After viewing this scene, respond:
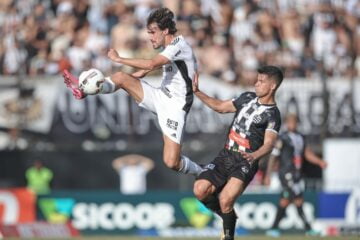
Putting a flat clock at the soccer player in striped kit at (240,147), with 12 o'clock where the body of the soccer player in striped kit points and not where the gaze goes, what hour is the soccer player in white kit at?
The soccer player in white kit is roughly at 2 o'clock from the soccer player in striped kit.

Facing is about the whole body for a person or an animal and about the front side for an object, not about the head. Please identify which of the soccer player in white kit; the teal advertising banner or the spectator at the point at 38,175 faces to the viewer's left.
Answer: the soccer player in white kit

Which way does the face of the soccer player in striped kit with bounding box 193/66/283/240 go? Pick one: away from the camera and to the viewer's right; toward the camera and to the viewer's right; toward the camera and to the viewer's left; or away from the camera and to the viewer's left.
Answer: toward the camera and to the viewer's left

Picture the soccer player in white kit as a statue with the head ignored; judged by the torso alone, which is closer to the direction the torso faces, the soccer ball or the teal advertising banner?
the soccer ball

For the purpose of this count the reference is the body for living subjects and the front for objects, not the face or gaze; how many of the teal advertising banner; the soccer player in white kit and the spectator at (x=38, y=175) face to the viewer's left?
1

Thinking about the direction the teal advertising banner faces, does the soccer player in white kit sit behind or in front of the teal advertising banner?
in front

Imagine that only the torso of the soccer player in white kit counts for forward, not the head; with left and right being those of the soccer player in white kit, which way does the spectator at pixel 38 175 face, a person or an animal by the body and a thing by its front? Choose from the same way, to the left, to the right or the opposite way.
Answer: to the left

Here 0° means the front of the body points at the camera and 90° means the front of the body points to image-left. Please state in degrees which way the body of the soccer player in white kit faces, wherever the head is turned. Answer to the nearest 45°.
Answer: approximately 90°

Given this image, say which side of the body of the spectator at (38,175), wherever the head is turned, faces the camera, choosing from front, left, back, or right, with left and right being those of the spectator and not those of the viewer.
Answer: front

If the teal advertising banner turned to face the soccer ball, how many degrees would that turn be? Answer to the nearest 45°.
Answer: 0° — it already faces it

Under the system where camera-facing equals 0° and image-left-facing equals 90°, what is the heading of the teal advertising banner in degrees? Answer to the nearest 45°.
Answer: approximately 0°
